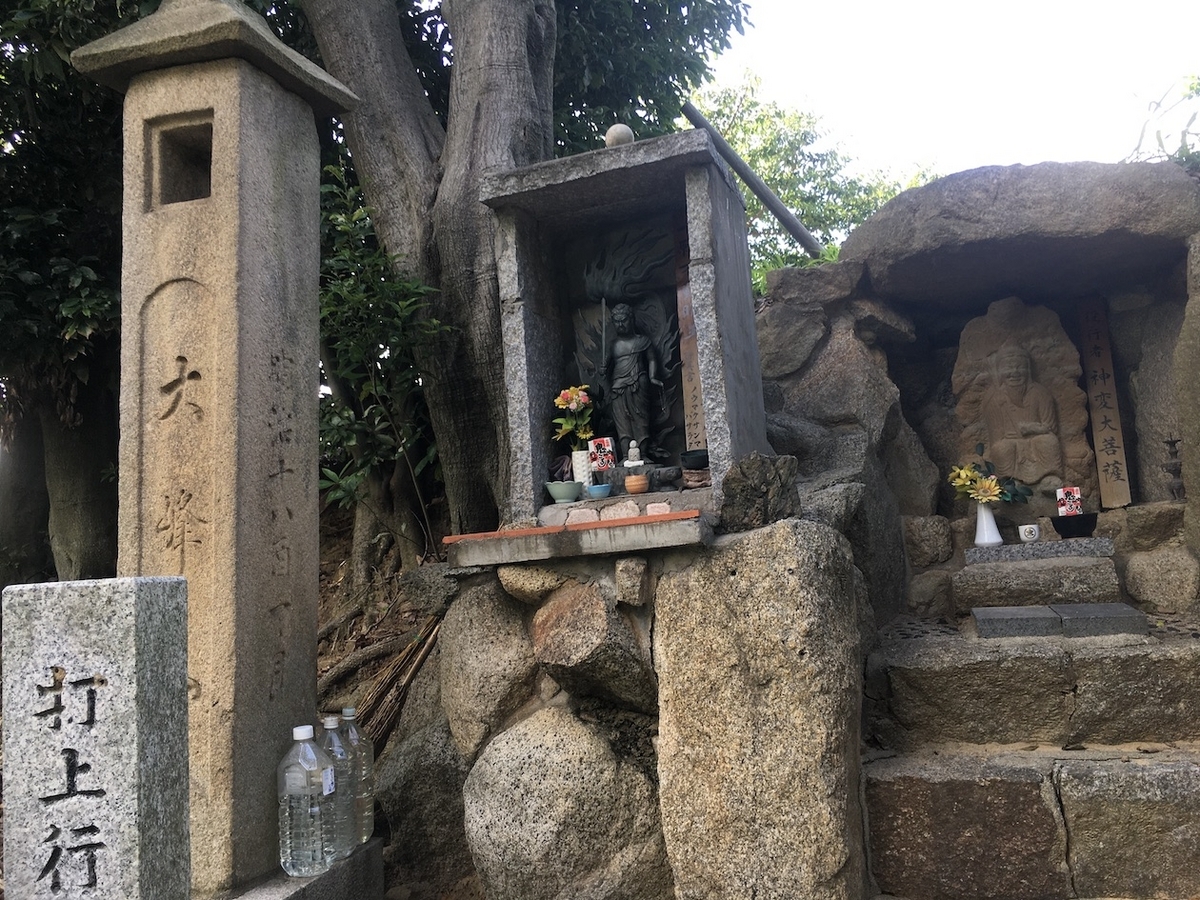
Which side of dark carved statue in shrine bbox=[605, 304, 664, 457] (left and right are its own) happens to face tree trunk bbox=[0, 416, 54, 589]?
right

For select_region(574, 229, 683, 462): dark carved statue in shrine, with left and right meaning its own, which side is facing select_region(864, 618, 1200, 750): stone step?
left

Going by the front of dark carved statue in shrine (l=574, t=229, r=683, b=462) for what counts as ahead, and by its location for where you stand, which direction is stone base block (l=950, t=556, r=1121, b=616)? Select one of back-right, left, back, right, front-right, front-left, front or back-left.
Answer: back-left

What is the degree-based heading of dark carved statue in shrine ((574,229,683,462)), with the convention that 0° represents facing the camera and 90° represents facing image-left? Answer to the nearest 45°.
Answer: approximately 45°

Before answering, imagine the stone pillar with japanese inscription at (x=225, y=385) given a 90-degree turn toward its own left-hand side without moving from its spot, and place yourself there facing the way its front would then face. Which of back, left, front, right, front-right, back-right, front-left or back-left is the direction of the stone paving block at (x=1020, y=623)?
front-left

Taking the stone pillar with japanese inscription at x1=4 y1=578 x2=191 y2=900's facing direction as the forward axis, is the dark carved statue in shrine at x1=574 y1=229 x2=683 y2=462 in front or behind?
behind

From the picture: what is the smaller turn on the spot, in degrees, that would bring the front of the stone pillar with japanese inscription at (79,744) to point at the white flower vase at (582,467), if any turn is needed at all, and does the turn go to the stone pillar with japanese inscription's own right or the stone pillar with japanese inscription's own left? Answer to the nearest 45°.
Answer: approximately 180°

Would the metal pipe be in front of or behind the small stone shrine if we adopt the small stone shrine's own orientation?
behind

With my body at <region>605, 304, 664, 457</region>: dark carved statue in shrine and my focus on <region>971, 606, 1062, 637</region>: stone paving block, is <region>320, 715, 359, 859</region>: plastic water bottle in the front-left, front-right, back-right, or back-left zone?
back-right
